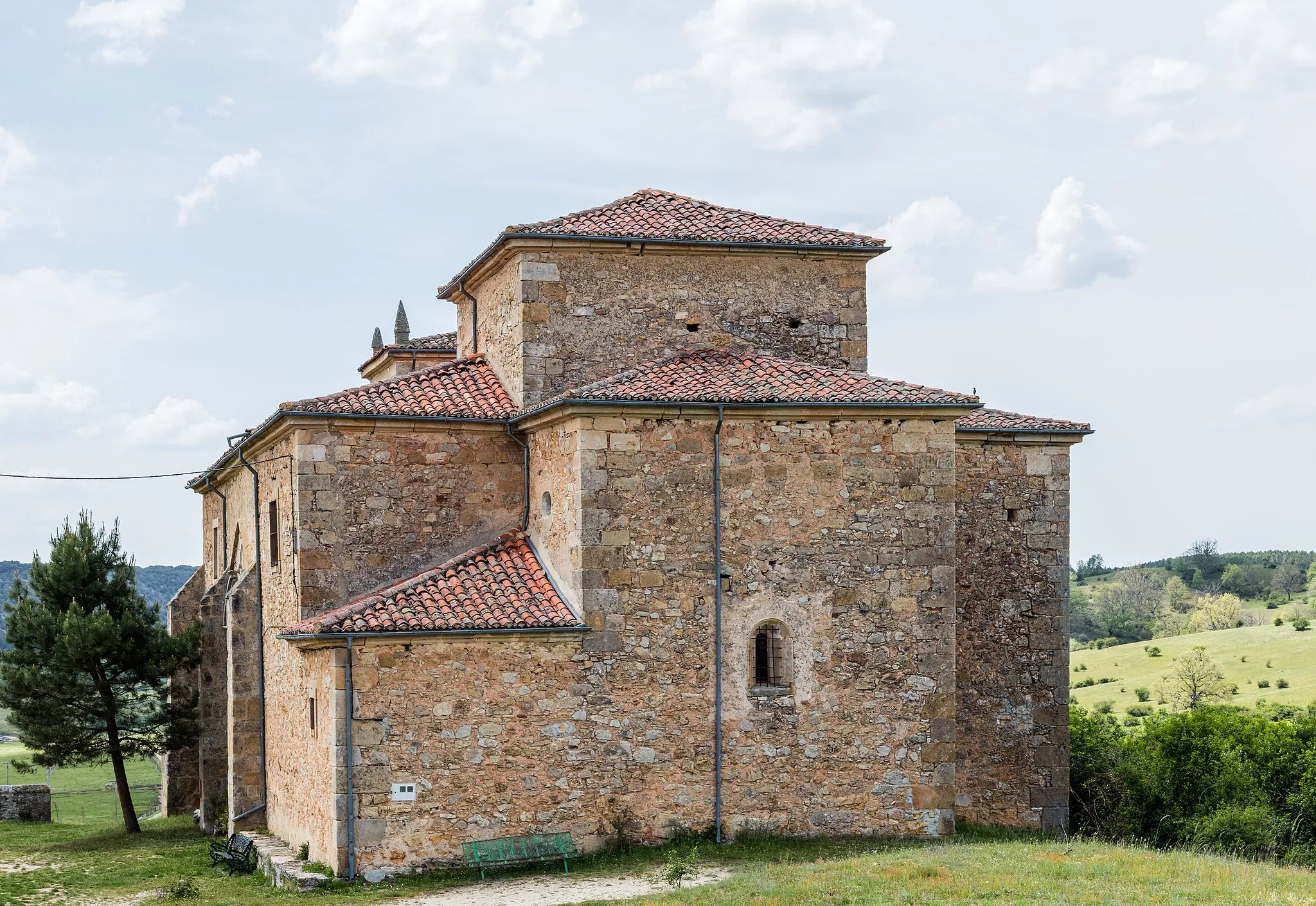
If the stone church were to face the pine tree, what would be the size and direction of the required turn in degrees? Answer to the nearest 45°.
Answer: approximately 45° to its left

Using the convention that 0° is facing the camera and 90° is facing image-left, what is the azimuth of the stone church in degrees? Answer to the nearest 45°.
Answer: approximately 180°

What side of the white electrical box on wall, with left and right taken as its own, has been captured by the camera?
front

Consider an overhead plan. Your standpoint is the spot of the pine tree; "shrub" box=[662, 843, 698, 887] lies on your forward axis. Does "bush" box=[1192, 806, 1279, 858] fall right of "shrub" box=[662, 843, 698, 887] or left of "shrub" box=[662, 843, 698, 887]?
left

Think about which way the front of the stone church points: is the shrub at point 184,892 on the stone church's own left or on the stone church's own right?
on the stone church's own left
